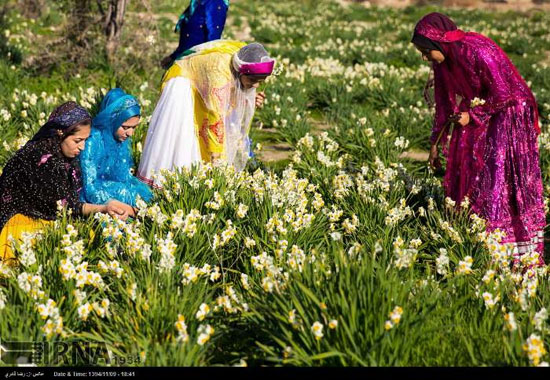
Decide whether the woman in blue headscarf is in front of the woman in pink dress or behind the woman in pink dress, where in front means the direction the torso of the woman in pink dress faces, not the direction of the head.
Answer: in front

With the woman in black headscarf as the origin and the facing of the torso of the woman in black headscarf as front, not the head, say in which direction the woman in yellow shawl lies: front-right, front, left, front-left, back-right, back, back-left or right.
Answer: front-left

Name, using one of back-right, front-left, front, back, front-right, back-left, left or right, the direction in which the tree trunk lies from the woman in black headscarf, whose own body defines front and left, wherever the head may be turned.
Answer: left

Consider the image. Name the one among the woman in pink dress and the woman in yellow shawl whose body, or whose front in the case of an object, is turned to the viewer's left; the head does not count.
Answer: the woman in pink dress

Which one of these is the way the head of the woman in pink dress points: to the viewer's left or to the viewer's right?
to the viewer's left

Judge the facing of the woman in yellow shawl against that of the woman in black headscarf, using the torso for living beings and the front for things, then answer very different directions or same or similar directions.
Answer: same or similar directions

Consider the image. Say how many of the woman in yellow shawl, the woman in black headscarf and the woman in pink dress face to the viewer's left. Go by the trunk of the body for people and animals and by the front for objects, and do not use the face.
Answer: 1

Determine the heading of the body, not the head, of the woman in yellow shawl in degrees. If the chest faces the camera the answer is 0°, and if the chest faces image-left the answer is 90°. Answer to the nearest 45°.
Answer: approximately 270°

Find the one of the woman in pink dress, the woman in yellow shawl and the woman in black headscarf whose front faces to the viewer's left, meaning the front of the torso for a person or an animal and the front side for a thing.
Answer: the woman in pink dress

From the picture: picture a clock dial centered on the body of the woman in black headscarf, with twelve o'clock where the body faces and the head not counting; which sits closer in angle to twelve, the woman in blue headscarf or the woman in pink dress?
the woman in pink dress

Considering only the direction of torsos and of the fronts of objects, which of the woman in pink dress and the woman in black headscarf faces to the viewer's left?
the woman in pink dress

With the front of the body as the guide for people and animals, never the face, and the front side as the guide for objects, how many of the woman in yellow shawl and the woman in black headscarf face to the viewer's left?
0

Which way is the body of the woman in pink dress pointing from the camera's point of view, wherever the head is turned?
to the viewer's left

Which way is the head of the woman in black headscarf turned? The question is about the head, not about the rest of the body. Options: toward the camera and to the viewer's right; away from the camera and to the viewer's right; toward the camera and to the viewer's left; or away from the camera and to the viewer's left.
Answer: toward the camera and to the viewer's right

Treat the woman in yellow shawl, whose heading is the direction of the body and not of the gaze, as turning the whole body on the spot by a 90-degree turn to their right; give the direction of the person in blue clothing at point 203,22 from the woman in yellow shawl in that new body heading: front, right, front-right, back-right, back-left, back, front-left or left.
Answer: back

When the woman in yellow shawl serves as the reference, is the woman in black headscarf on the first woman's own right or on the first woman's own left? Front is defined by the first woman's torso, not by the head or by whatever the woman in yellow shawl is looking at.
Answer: on the first woman's own right

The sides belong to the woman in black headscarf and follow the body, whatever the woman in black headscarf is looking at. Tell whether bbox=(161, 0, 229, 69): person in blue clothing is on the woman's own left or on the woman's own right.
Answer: on the woman's own left

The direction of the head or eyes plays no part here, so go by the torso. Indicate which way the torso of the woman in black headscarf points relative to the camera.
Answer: to the viewer's right
